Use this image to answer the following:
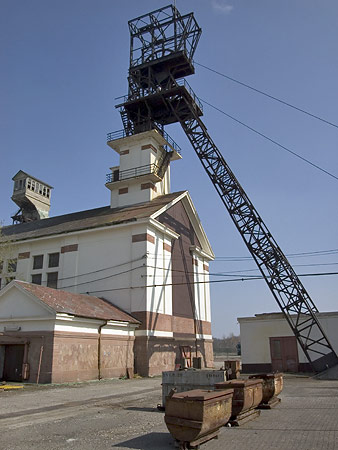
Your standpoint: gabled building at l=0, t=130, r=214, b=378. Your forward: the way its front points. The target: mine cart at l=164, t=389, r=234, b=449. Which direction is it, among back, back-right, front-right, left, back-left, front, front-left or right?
front-right

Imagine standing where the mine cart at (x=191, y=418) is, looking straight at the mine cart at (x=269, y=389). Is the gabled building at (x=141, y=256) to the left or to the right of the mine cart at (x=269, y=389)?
left

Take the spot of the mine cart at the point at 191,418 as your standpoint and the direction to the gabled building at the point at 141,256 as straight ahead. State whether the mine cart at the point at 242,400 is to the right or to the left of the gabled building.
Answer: right

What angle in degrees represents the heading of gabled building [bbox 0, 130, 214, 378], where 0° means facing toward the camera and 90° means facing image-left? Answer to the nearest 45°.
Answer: approximately 315°

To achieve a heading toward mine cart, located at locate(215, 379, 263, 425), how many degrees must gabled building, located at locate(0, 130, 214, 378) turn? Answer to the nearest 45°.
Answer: approximately 45° to its right

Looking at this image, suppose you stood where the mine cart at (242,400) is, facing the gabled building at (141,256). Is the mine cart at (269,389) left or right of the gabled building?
right

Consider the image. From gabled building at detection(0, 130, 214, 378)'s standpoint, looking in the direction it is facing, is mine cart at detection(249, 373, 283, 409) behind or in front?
in front
